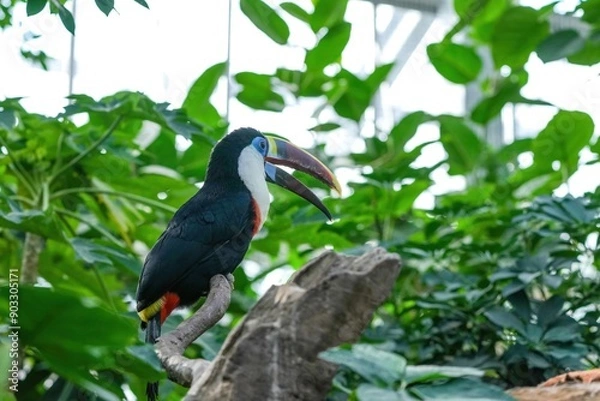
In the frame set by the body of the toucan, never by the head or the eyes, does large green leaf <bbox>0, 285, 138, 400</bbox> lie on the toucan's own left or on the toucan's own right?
on the toucan's own right

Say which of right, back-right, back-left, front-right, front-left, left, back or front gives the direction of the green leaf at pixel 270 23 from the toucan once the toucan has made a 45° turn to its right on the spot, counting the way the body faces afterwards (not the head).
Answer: back-left

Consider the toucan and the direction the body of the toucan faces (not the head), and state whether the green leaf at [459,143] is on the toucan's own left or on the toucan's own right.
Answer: on the toucan's own left

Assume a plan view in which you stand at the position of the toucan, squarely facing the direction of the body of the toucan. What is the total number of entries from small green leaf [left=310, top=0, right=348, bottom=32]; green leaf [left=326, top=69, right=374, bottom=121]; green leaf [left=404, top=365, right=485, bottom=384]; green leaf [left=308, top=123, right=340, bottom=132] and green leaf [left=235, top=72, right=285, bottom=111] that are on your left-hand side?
4

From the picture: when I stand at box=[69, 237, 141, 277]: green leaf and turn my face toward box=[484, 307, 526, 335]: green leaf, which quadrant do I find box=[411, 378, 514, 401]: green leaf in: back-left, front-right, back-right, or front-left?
front-right

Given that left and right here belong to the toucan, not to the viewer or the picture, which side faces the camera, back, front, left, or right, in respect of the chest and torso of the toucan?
right

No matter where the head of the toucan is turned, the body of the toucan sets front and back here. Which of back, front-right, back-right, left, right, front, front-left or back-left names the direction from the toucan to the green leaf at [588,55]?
front-left

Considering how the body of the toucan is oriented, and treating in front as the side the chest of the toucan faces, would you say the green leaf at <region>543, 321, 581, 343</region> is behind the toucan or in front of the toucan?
in front

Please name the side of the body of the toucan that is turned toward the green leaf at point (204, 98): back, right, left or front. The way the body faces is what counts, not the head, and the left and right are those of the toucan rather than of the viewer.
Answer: left
